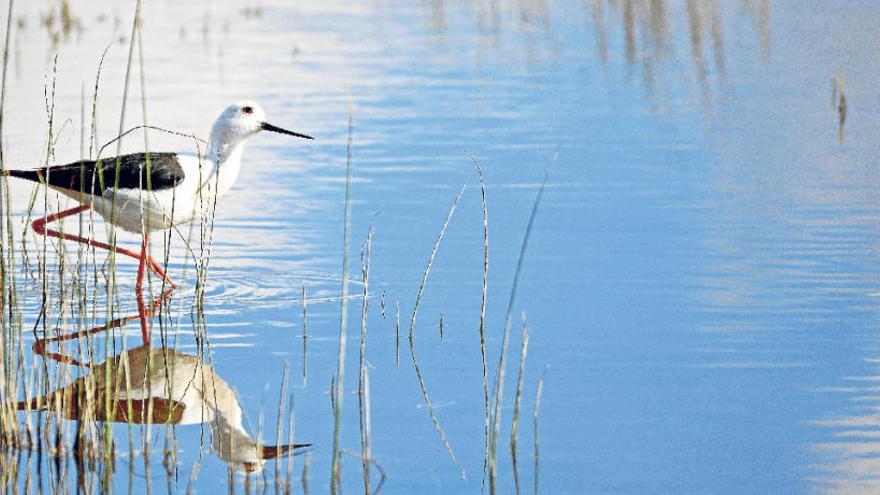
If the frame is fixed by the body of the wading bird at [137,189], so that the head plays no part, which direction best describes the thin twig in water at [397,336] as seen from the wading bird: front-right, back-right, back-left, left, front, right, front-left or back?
front-right

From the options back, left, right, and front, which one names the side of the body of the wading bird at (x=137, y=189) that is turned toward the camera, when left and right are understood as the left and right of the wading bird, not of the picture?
right
